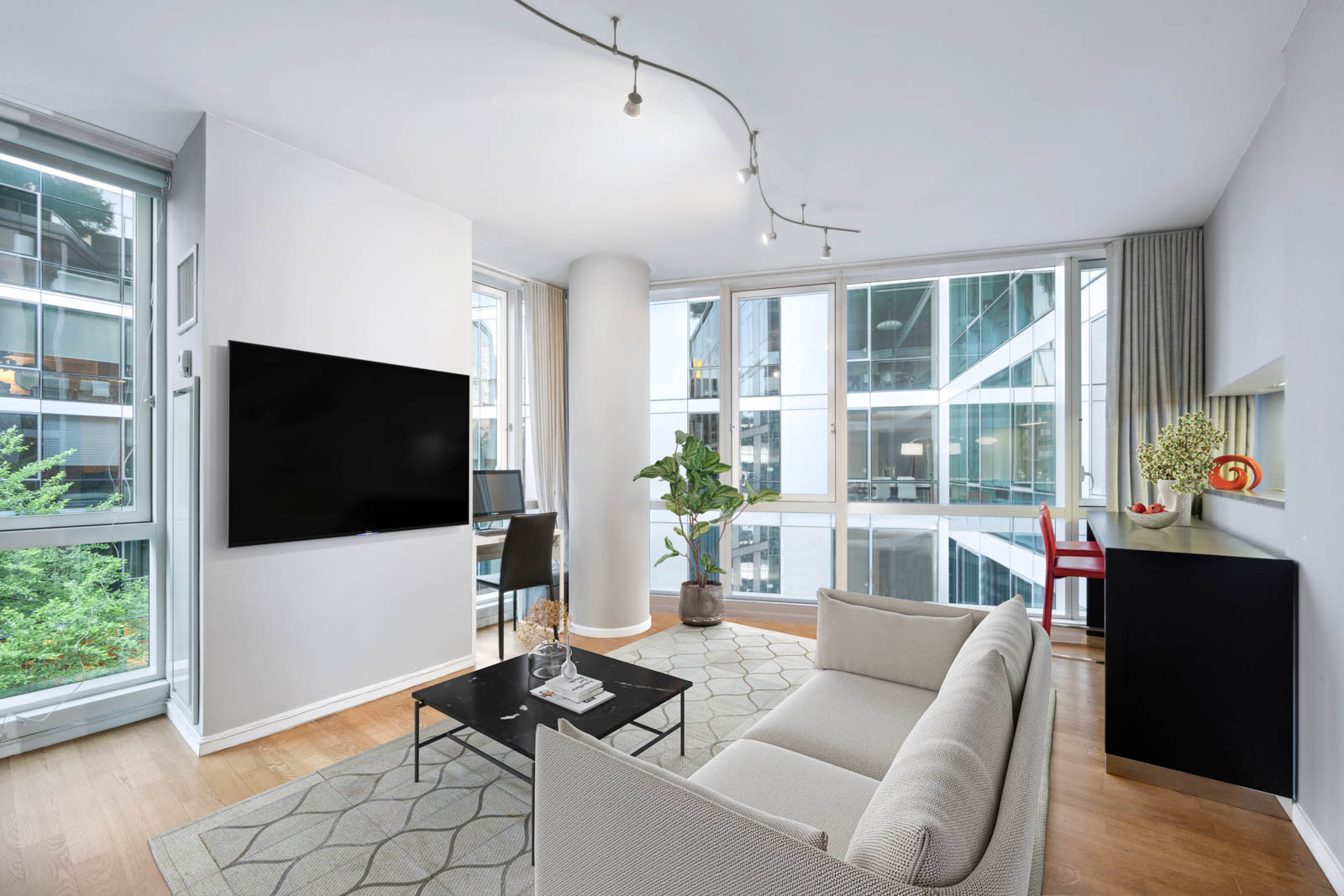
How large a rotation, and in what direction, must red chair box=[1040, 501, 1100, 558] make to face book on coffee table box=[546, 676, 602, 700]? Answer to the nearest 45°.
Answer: approximately 135° to its right

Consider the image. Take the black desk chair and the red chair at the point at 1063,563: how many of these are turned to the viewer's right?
1

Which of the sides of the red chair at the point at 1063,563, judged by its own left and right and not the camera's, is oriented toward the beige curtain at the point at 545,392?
back

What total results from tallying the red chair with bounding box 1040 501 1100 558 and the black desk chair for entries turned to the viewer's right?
1

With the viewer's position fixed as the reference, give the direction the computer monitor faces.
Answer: facing the viewer and to the right of the viewer

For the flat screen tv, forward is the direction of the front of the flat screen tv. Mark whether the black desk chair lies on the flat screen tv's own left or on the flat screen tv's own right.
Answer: on the flat screen tv's own left

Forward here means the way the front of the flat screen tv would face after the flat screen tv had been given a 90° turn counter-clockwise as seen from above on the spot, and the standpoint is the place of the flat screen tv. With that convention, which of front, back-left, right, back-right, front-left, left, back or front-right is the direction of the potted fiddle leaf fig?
front-right

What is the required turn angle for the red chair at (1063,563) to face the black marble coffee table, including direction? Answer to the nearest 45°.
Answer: approximately 135° to its right

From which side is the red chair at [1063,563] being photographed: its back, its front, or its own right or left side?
right

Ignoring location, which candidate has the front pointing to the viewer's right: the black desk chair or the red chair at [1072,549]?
the red chair

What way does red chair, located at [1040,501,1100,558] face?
to the viewer's right

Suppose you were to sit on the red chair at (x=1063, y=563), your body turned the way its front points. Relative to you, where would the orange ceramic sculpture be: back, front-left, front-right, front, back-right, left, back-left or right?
front

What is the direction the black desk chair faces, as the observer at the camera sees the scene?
facing away from the viewer and to the left of the viewer

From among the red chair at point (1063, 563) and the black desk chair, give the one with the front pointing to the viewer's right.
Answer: the red chair

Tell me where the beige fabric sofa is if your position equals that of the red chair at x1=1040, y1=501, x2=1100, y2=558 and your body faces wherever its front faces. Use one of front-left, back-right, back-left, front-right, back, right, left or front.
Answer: right

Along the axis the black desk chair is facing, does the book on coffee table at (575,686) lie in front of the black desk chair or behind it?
behind
